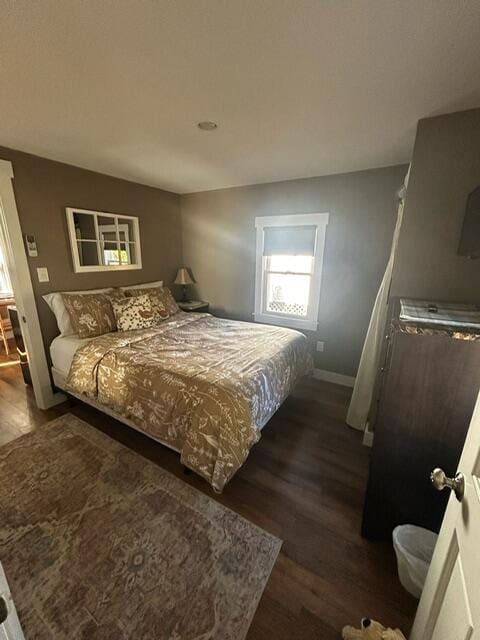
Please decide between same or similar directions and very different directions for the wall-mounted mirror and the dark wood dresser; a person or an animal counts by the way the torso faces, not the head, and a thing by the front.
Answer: very different directions

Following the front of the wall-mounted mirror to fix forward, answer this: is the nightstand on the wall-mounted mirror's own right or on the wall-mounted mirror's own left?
on the wall-mounted mirror's own left

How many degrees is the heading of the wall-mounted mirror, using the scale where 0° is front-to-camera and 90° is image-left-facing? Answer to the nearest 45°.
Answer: approximately 315°

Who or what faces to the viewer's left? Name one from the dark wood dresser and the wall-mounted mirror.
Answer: the dark wood dresser

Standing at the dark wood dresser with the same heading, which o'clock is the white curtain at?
The white curtain is roughly at 2 o'clock from the dark wood dresser.

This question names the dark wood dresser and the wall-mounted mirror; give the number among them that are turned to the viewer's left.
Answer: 1

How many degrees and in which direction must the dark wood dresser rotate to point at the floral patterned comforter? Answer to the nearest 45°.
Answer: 0° — it already faces it

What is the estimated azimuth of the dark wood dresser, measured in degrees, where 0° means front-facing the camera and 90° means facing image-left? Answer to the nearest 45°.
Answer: approximately 90°
